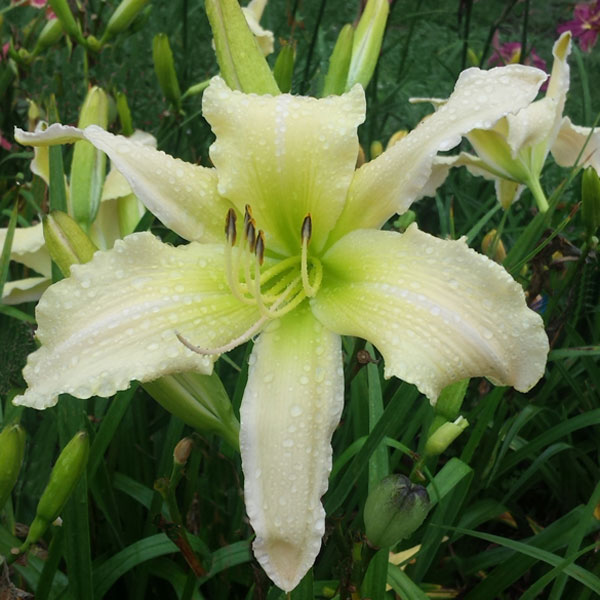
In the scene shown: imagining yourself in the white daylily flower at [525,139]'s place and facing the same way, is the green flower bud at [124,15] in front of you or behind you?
in front

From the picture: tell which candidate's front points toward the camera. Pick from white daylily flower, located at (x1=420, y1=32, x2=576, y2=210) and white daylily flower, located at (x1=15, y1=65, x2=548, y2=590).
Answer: white daylily flower, located at (x1=15, y1=65, x2=548, y2=590)

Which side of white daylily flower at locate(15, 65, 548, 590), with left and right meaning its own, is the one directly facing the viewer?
front

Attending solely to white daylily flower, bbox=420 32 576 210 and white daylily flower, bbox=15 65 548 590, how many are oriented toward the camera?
1
